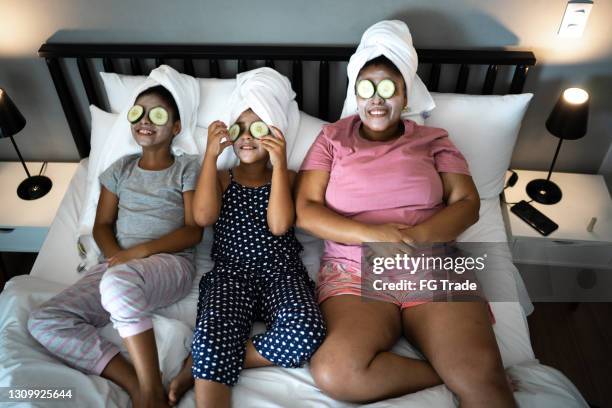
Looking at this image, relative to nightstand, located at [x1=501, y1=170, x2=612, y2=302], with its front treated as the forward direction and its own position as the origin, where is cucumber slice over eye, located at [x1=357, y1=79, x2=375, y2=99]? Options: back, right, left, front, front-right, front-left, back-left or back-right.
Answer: front-right

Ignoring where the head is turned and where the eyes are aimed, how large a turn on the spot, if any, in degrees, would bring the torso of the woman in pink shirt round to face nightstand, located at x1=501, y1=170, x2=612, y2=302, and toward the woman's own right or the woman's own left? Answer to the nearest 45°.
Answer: approximately 135° to the woman's own left

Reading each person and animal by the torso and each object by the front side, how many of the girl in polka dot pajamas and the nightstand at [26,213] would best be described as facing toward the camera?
2

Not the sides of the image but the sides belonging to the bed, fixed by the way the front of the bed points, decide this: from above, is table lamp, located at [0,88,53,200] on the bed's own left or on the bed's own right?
on the bed's own right

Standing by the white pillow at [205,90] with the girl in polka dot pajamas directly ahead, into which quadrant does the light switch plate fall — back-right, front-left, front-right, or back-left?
front-left

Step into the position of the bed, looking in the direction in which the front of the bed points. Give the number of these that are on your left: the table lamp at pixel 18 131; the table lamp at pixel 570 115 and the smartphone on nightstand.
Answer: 2

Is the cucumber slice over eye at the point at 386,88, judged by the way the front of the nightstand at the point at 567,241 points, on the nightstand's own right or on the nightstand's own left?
on the nightstand's own right

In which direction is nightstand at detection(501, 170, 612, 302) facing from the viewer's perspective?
toward the camera

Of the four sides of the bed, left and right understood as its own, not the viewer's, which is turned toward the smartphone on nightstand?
left

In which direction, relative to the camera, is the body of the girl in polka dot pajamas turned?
toward the camera

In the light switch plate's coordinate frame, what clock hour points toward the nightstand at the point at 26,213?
The nightstand is roughly at 2 o'clock from the light switch plate.
